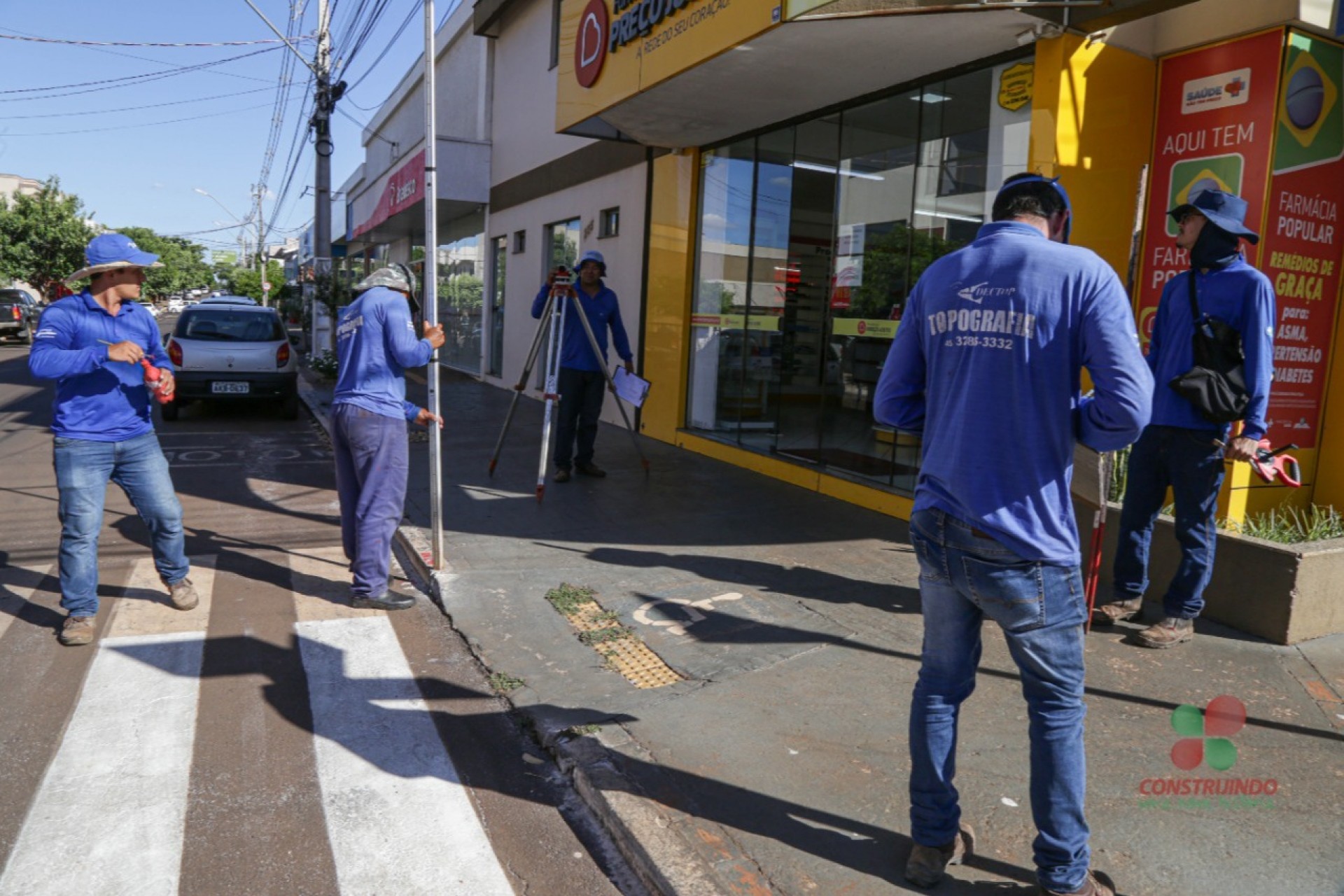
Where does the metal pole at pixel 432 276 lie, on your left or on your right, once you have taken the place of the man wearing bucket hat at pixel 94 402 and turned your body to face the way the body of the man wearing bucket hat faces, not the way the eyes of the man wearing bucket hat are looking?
on your left

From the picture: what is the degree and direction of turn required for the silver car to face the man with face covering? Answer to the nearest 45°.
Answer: approximately 180°

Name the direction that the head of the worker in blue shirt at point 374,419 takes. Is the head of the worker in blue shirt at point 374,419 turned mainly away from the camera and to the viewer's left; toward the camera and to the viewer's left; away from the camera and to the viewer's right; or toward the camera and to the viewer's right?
away from the camera and to the viewer's right

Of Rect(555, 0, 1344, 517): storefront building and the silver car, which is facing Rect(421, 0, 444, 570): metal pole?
the storefront building

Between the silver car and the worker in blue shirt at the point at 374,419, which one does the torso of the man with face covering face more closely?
the worker in blue shirt

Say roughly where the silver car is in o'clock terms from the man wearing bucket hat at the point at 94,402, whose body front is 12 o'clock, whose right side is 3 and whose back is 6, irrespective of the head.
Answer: The silver car is roughly at 8 o'clock from the man wearing bucket hat.

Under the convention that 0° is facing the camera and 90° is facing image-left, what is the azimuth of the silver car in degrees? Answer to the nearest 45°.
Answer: approximately 180°

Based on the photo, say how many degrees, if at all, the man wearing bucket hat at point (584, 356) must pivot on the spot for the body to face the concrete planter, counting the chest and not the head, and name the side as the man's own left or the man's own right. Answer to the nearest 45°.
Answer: approximately 45° to the man's own left

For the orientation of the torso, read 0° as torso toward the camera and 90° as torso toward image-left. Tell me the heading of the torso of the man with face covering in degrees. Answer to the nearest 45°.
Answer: approximately 45°
